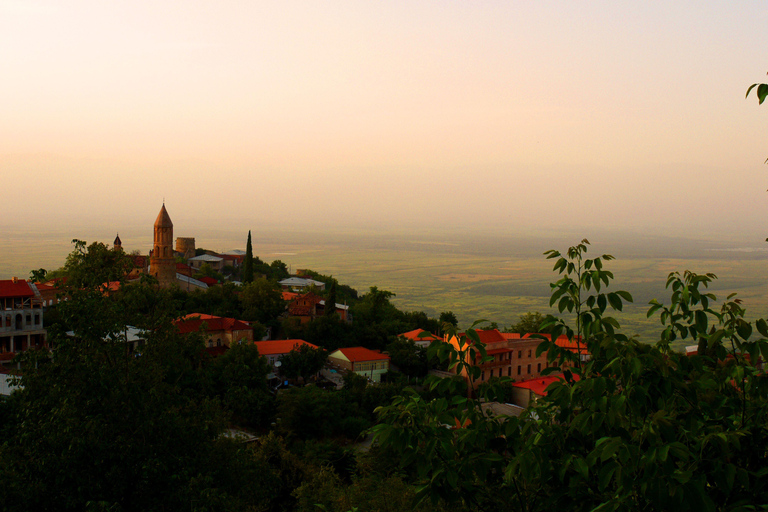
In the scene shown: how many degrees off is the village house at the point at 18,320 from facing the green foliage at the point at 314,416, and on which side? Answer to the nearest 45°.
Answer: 0° — it already faces it

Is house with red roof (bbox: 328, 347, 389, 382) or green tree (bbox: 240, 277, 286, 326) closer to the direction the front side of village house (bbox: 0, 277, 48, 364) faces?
the house with red roof

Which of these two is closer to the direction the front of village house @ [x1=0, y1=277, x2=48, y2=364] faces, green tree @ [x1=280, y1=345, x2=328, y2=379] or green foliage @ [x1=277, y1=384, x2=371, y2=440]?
the green foliage

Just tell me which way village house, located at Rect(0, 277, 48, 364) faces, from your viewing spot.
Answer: facing the viewer and to the right of the viewer

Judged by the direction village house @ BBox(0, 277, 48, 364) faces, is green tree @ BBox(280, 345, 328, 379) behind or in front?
in front

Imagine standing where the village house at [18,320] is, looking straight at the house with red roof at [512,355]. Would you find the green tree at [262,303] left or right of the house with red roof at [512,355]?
left

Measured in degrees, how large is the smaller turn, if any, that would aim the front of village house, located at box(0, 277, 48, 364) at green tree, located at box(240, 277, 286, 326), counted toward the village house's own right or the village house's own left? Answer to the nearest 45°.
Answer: approximately 90° to the village house's own left

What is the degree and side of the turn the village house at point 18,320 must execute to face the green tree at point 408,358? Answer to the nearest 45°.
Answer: approximately 45° to its left

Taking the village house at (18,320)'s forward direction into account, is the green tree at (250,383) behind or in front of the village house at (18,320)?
in front

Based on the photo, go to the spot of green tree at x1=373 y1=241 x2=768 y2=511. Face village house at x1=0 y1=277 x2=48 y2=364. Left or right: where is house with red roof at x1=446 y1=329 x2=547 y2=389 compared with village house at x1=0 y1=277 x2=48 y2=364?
right
